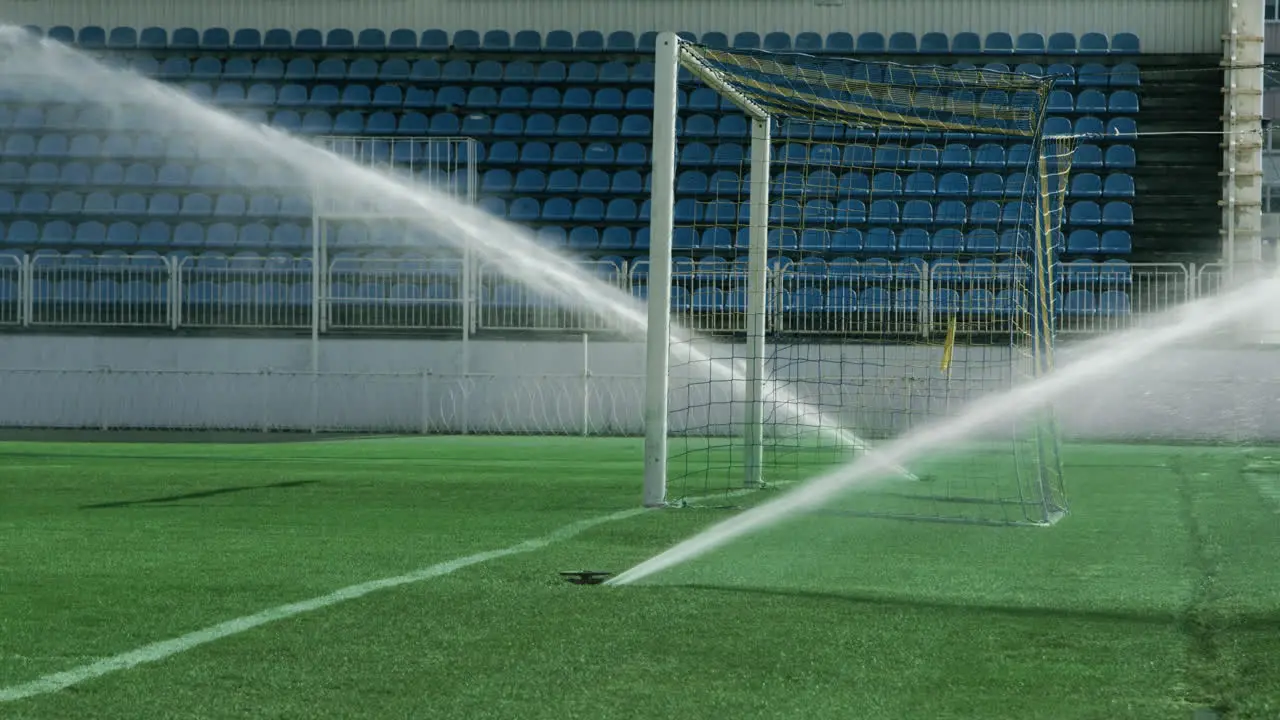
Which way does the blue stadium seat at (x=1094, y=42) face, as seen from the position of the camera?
facing the viewer

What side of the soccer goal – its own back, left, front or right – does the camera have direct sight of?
left

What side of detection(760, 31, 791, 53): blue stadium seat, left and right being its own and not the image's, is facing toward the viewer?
front

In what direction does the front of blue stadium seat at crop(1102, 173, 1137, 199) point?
toward the camera

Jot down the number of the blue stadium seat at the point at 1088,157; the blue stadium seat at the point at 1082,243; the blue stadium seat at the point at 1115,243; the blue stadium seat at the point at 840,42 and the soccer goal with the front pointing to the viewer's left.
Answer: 1

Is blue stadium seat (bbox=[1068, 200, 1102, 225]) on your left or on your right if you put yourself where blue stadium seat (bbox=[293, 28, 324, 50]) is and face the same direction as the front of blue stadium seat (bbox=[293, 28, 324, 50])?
on your left

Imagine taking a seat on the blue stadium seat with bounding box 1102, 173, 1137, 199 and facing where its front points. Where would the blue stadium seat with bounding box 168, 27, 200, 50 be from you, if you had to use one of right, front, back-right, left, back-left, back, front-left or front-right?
right

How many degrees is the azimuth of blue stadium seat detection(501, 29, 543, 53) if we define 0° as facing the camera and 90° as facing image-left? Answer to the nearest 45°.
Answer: approximately 0°

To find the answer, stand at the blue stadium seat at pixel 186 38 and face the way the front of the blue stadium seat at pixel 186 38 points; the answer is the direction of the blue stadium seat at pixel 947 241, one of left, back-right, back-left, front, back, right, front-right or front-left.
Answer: front-left

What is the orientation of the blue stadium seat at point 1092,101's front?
toward the camera

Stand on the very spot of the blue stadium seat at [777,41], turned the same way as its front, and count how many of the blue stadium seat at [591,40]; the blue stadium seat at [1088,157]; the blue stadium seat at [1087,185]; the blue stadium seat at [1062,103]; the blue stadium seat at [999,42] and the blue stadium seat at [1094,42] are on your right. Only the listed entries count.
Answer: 1

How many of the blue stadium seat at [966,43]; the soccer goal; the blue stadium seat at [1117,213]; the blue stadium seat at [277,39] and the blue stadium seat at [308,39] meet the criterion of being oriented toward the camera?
4

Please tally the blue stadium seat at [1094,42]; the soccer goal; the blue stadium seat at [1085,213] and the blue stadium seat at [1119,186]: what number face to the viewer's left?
1
